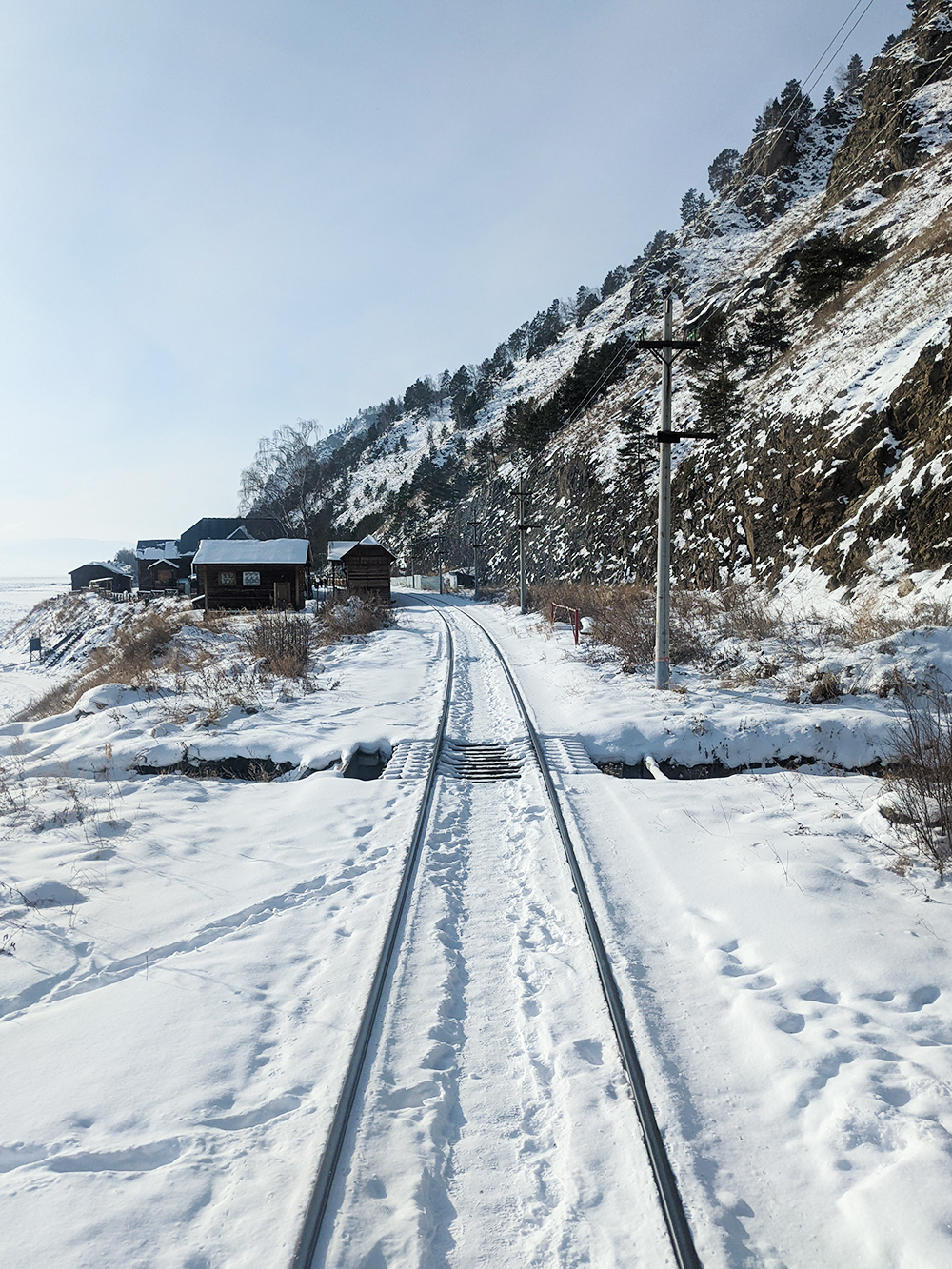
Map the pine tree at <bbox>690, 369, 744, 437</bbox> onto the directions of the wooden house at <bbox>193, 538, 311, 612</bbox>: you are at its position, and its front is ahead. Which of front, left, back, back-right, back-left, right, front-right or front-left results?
front-left

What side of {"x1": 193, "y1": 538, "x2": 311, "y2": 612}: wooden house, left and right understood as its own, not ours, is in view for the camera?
front

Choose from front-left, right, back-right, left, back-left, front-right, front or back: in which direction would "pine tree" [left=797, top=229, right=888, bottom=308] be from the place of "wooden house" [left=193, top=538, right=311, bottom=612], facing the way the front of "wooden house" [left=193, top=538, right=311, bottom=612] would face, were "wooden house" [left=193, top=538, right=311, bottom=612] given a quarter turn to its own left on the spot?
front-right

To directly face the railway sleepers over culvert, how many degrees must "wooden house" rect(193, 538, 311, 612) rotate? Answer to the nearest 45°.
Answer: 0° — it already faces it

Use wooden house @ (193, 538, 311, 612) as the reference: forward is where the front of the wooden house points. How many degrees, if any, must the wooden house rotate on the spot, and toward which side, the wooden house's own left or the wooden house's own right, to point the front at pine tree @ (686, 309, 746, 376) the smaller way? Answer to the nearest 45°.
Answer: approximately 45° to the wooden house's own left

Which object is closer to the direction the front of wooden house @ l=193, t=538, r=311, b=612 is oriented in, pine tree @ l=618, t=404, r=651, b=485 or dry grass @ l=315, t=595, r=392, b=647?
the dry grass

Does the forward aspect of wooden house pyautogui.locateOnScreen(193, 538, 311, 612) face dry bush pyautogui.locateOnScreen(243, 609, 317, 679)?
yes
